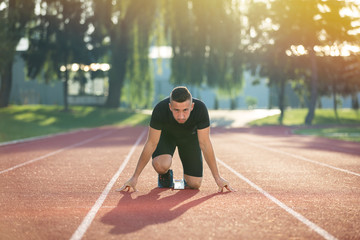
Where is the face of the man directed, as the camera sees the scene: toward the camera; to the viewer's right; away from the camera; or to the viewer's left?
toward the camera

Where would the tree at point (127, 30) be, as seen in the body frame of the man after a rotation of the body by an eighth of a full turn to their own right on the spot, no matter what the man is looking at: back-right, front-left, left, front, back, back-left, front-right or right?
back-right

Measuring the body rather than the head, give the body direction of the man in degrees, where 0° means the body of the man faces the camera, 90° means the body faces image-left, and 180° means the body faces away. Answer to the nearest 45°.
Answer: approximately 0°

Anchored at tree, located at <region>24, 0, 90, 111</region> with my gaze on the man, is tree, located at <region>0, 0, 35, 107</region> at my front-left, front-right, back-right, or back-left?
back-right

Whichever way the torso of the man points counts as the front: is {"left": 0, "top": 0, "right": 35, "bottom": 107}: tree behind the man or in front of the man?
behind

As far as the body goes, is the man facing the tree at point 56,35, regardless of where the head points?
no

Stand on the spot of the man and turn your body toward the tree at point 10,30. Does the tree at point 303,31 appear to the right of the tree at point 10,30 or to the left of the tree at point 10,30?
right

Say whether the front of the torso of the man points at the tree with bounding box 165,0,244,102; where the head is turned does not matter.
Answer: no
